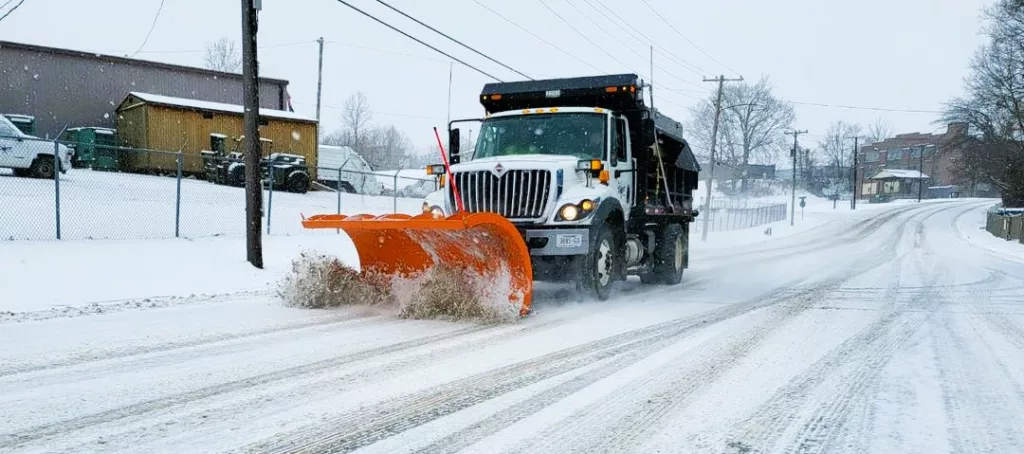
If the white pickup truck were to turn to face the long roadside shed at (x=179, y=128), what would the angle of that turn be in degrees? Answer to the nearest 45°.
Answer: approximately 45° to its left

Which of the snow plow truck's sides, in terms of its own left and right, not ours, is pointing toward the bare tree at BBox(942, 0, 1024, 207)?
back

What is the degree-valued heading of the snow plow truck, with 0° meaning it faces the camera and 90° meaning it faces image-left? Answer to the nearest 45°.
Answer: approximately 45°

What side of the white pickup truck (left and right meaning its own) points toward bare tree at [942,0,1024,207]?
front

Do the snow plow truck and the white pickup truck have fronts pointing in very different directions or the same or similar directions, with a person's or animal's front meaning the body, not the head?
very different directions

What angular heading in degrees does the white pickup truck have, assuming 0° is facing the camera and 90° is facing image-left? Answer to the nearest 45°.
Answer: approximately 270°

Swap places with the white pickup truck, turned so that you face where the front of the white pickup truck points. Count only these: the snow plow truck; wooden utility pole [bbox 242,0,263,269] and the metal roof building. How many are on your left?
1

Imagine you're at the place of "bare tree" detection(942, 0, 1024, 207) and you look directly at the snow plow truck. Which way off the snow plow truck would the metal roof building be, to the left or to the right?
right

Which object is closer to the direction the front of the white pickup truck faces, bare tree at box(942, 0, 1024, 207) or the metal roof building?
the bare tree

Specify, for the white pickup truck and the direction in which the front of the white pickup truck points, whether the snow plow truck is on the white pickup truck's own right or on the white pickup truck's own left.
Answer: on the white pickup truck's own right

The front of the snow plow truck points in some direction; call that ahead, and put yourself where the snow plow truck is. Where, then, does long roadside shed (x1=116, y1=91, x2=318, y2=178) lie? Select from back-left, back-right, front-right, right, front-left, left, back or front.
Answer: right

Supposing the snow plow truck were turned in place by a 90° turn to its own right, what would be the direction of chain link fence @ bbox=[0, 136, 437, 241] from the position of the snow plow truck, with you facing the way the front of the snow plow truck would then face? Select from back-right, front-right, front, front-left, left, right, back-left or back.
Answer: front

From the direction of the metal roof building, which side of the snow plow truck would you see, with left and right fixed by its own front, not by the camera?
right

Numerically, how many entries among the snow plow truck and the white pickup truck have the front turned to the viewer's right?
1
